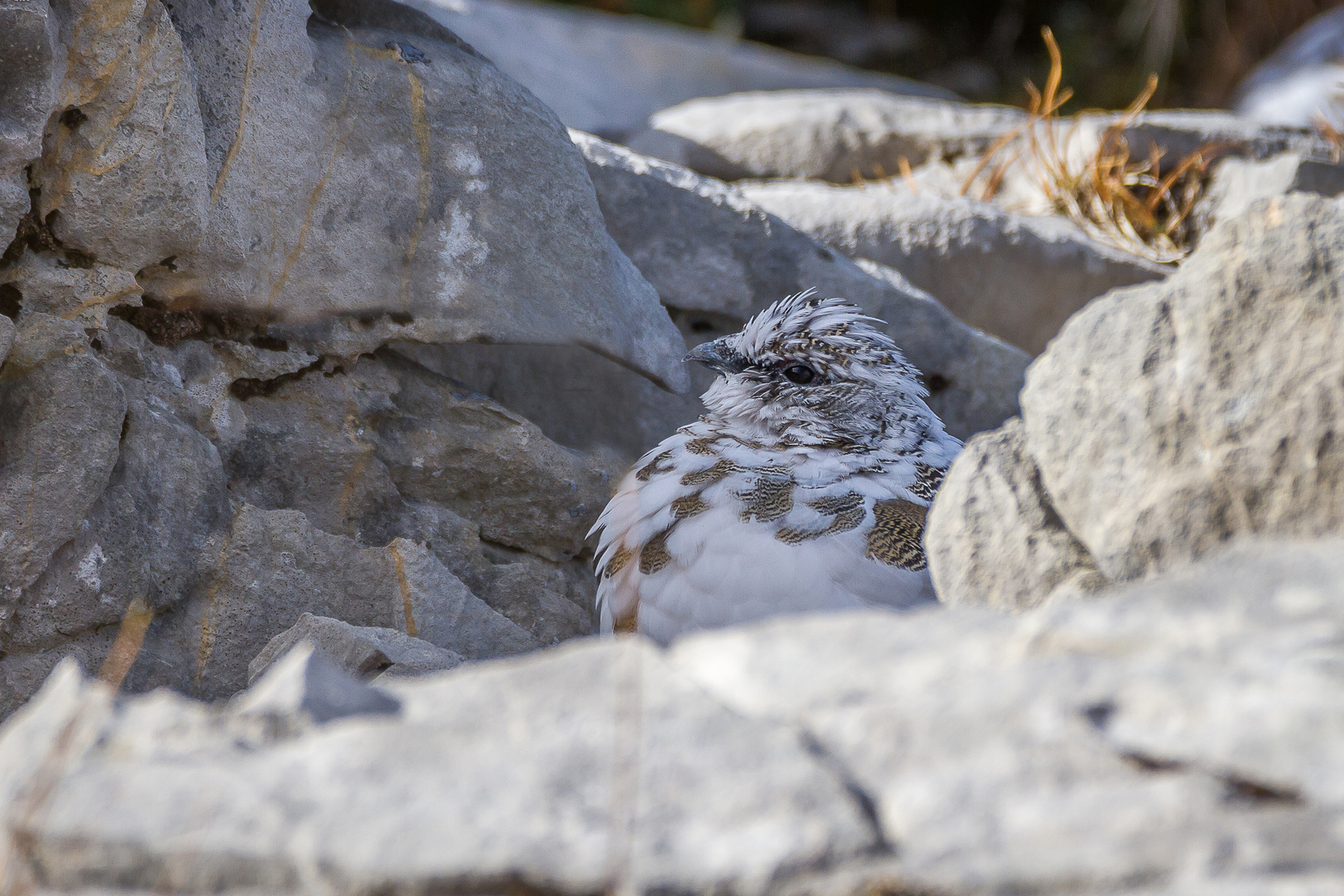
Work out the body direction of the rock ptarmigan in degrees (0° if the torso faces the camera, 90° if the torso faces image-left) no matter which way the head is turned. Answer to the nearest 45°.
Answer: approximately 45°

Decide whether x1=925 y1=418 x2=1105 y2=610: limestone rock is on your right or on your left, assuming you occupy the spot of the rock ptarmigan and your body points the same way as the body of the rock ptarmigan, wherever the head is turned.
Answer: on your left

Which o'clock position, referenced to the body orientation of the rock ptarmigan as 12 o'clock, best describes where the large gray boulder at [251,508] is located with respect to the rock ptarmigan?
The large gray boulder is roughly at 1 o'clock from the rock ptarmigan.

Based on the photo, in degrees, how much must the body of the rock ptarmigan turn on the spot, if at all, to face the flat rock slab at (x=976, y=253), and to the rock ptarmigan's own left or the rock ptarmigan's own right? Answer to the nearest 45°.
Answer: approximately 135° to the rock ptarmigan's own right

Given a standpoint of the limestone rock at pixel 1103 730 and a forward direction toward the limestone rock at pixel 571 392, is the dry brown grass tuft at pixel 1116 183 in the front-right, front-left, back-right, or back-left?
front-right

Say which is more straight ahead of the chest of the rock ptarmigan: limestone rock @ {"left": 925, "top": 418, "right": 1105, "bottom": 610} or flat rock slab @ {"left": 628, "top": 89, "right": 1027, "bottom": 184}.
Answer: the limestone rock

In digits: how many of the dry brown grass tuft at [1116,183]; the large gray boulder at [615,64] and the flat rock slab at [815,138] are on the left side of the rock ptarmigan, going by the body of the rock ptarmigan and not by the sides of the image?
0

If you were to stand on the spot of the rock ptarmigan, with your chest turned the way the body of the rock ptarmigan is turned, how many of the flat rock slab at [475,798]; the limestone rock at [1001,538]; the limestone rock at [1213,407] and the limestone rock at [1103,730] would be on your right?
0

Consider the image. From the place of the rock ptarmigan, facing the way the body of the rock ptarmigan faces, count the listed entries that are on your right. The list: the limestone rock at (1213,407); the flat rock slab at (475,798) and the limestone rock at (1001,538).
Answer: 0

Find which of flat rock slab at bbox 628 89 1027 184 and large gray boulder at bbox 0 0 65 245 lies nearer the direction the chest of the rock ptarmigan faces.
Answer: the large gray boulder

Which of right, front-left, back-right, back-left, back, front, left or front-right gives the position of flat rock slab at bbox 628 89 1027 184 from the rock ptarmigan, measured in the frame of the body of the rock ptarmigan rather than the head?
back-right

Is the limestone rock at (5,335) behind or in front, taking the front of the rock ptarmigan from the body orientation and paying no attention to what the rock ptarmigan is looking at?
in front

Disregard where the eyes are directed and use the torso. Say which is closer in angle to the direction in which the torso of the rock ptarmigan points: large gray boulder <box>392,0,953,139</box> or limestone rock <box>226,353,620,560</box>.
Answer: the limestone rock

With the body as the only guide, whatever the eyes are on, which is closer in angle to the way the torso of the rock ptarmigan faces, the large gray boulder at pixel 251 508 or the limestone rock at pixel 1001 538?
the large gray boulder

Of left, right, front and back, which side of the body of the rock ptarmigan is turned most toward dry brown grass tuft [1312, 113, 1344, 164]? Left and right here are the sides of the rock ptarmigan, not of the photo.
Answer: back
